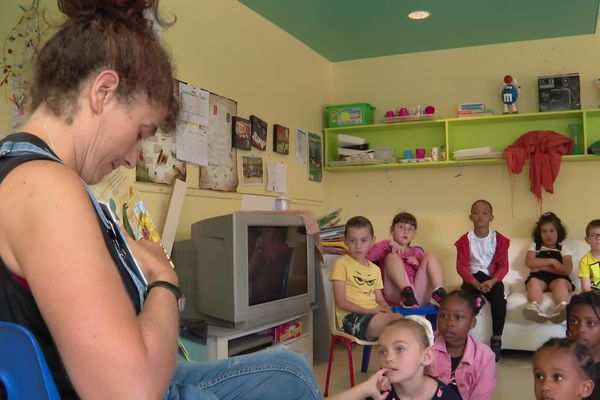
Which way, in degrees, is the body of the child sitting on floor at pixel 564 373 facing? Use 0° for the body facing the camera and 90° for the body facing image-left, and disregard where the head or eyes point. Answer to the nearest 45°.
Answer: approximately 45°

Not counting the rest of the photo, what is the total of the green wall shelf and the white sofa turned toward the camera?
2

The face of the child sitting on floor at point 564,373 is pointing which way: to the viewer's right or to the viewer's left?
to the viewer's left

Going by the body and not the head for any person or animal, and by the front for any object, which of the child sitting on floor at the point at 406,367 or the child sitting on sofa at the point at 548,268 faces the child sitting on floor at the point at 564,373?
the child sitting on sofa at the point at 548,268

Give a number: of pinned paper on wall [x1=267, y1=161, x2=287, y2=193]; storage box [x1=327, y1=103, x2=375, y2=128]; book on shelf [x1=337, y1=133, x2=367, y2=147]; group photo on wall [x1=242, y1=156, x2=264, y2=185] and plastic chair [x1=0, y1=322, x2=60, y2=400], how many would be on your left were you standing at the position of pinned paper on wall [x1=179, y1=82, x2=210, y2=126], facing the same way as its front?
4

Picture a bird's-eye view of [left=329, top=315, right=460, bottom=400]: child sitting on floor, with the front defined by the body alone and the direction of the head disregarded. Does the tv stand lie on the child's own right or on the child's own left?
on the child's own right

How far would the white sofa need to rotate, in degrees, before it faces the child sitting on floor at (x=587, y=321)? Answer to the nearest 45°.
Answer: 0° — it already faces them

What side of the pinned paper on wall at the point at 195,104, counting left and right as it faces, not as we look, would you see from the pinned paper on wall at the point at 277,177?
left

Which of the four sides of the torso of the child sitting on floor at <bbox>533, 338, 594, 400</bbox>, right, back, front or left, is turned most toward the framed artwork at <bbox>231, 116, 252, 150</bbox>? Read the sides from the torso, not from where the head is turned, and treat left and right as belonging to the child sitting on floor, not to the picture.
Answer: right

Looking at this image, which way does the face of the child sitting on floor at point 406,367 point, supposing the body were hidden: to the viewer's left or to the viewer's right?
to the viewer's left

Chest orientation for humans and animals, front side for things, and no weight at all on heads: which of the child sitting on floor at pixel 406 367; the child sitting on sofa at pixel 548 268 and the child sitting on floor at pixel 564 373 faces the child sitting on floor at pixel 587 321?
the child sitting on sofa at pixel 548 268

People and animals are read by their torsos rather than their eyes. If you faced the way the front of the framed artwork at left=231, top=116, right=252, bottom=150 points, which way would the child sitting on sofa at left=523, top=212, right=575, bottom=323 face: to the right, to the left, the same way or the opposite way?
to the right
